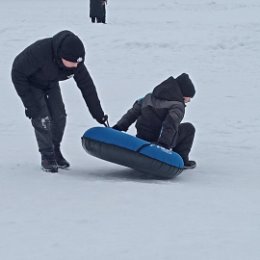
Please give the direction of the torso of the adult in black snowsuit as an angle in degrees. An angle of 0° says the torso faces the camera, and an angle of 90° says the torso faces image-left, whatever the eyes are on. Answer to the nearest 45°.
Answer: approximately 315°

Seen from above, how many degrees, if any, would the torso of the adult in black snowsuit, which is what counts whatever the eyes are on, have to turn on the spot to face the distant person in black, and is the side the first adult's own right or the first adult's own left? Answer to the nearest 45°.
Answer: approximately 135° to the first adult's own left
